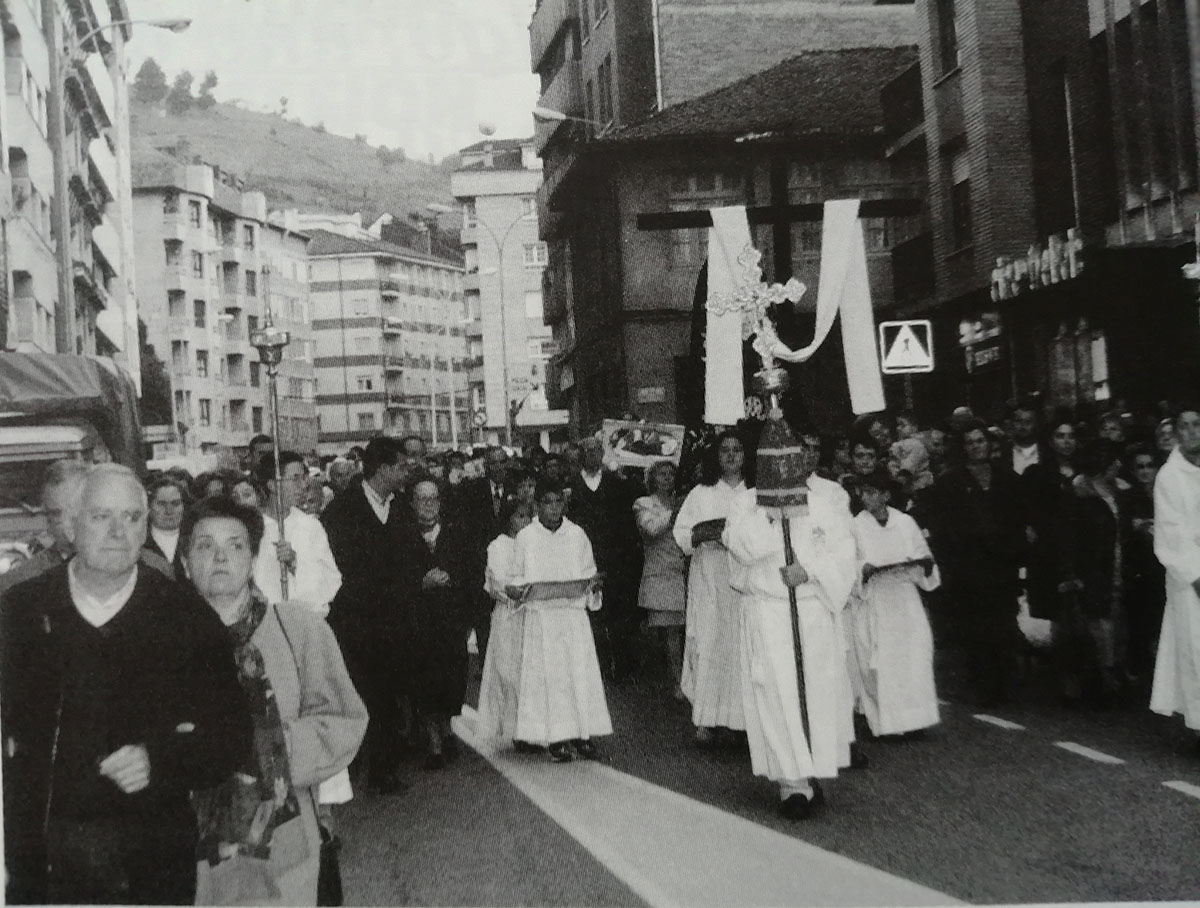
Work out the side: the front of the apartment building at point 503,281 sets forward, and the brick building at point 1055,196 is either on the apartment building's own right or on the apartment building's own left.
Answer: on the apartment building's own left

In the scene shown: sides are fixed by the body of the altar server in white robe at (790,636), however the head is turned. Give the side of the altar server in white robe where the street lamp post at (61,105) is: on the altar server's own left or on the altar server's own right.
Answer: on the altar server's own right

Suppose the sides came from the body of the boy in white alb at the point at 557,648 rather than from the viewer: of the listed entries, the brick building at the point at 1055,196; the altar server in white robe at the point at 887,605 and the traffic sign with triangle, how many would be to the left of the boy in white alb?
3

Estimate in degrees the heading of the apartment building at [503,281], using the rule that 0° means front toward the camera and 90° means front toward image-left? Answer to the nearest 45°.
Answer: approximately 0°

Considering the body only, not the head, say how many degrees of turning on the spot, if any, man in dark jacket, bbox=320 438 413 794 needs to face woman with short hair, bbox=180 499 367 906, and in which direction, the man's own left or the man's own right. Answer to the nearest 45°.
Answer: approximately 45° to the man's own right

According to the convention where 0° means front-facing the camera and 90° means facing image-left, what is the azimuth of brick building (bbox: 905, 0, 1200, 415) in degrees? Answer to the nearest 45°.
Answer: approximately 45°
